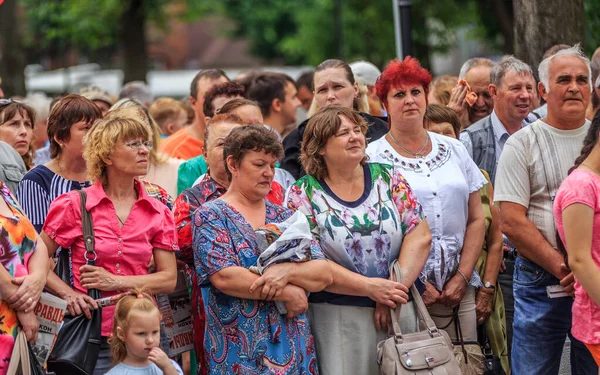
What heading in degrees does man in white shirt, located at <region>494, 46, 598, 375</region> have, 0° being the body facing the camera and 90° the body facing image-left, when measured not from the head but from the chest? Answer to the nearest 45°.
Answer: approximately 315°

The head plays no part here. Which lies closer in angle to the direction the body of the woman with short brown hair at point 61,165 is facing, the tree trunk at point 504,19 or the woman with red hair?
the woman with red hair

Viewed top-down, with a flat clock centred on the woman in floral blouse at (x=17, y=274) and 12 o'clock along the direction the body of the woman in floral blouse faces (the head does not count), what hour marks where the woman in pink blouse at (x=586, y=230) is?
The woman in pink blouse is roughly at 11 o'clock from the woman in floral blouse.

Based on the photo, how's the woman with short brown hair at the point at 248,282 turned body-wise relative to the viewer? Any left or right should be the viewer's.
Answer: facing the viewer and to the right of the viewer

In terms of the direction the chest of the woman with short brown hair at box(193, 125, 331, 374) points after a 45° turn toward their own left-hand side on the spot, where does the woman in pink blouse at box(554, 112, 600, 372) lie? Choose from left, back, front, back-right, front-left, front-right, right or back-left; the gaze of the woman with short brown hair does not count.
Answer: front

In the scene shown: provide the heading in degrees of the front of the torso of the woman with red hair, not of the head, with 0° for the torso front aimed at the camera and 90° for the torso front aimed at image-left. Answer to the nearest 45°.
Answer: approximately 0°

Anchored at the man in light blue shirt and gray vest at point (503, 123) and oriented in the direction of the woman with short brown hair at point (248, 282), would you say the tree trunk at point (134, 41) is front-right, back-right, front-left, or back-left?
back-right

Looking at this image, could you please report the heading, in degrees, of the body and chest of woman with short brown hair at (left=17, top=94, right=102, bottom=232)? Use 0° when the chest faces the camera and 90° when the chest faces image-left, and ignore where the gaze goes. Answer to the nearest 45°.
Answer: approximately 315°

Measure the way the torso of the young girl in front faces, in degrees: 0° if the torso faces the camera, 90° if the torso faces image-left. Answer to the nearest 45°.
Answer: approximately 315°

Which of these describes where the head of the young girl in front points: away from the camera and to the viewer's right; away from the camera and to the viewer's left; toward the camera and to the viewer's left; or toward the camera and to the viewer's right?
toward the camera and to the viewer's right
